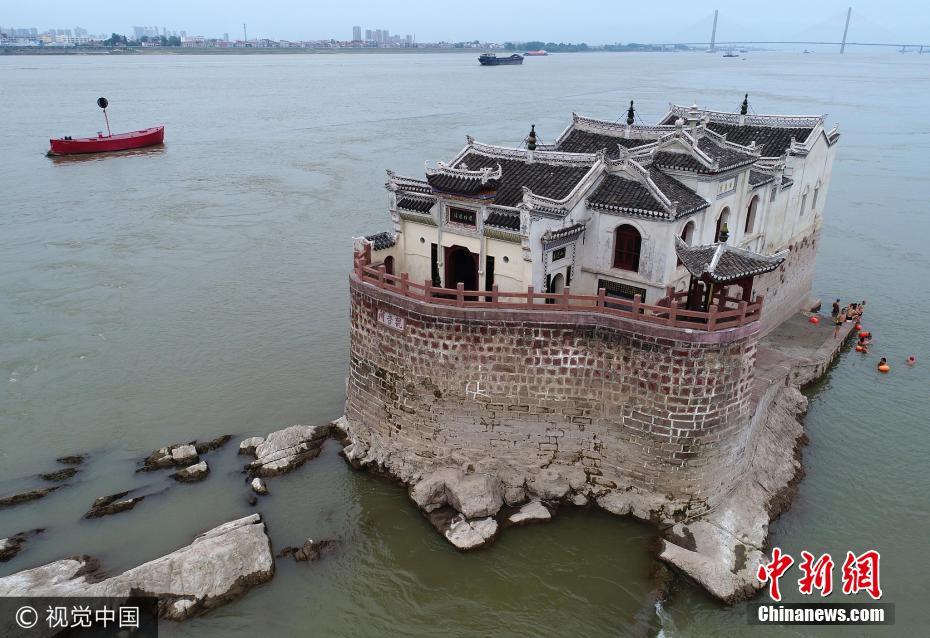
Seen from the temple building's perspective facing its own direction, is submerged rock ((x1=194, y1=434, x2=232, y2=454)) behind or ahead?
ahead

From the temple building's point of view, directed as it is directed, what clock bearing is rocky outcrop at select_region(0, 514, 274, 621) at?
The rocky outcrop is roughly at 12 o'clock from the temple building.

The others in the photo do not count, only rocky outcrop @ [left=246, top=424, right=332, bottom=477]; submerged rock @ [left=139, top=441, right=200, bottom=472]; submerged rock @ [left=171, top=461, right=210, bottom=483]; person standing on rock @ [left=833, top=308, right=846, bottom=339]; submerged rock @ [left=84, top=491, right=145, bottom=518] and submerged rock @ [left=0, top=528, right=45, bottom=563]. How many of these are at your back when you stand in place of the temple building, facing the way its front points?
1

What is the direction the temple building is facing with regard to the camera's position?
facing the viewer and to the left of the viewer

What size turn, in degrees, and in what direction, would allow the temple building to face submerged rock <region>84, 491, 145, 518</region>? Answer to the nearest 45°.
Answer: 0° — it already faces it

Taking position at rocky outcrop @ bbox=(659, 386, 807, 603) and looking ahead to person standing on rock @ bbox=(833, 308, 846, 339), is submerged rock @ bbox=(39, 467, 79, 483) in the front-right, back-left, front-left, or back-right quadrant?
back-left

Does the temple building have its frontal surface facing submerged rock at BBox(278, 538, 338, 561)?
yes

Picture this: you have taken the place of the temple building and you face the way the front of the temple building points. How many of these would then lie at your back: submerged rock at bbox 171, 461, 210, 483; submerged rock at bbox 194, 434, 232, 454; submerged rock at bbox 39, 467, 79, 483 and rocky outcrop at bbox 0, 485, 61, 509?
0

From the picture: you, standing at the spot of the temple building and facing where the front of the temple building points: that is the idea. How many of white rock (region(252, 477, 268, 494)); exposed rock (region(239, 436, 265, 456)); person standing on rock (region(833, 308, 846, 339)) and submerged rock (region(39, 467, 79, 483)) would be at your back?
1

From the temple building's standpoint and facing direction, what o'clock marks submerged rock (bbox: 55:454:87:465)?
The submerged rock is roughly at 1 o'clock from the temple building.

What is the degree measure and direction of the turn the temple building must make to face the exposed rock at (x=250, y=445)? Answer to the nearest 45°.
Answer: approximately 45° to its right

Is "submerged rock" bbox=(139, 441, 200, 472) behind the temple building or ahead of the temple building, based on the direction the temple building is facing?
ahead

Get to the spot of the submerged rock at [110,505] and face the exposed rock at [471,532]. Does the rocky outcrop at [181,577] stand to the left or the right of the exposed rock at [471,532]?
right
